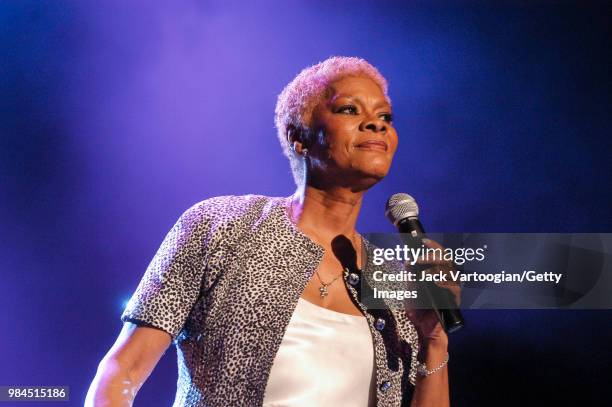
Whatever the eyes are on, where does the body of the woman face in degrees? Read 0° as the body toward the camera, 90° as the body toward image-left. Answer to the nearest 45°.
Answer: approximately 315°
